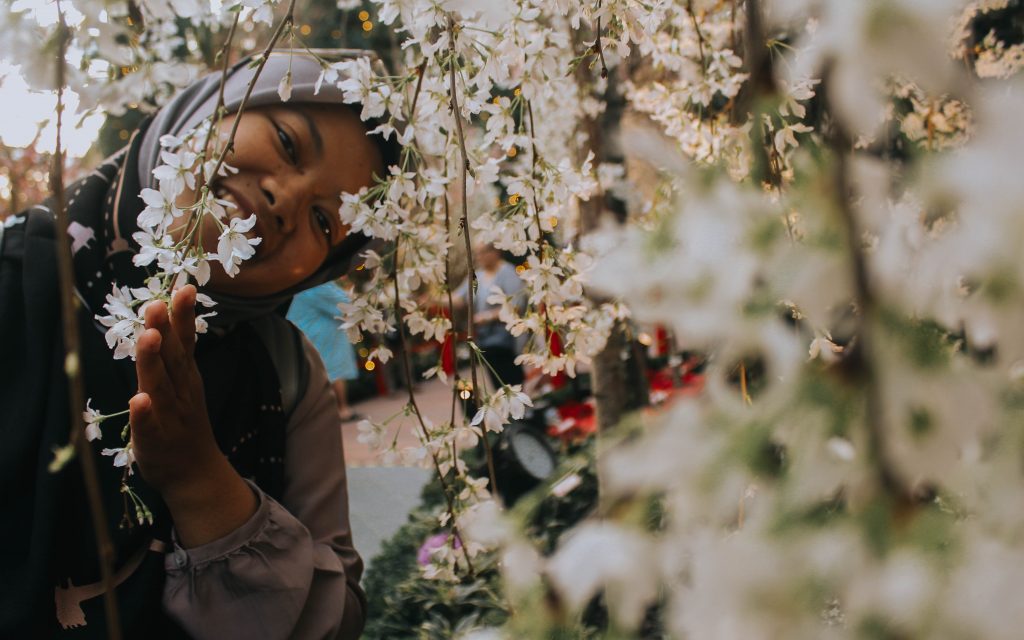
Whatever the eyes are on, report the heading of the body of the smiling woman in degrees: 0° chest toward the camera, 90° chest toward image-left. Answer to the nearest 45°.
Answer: approximately 0°

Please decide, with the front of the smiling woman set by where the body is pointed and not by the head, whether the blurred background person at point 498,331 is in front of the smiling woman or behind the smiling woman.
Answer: behind

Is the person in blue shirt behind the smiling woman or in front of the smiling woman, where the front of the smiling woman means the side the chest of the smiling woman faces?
behind
